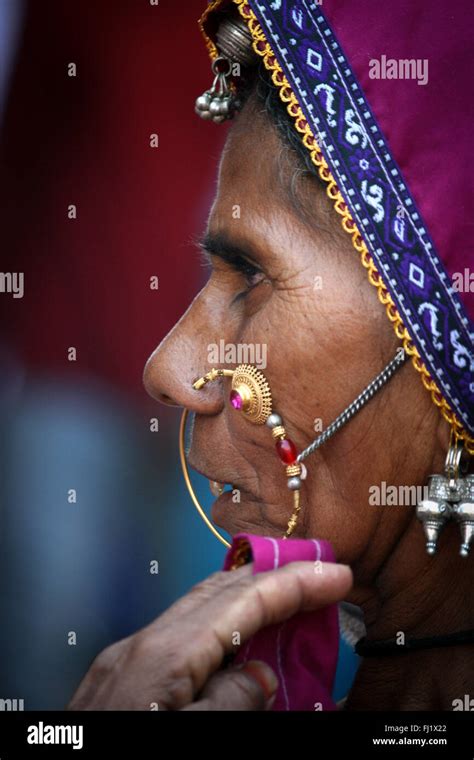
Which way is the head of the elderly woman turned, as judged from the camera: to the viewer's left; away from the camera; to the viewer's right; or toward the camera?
to the viewer's left

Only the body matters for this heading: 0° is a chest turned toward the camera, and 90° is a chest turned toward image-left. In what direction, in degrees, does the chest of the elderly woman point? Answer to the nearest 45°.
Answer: approximately 90°
